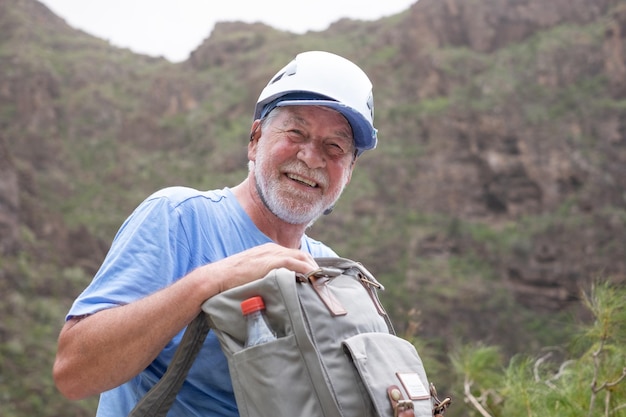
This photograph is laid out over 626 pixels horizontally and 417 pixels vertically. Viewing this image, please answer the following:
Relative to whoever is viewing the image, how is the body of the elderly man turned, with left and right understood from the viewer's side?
facing the viewer and to the right of the viewer
